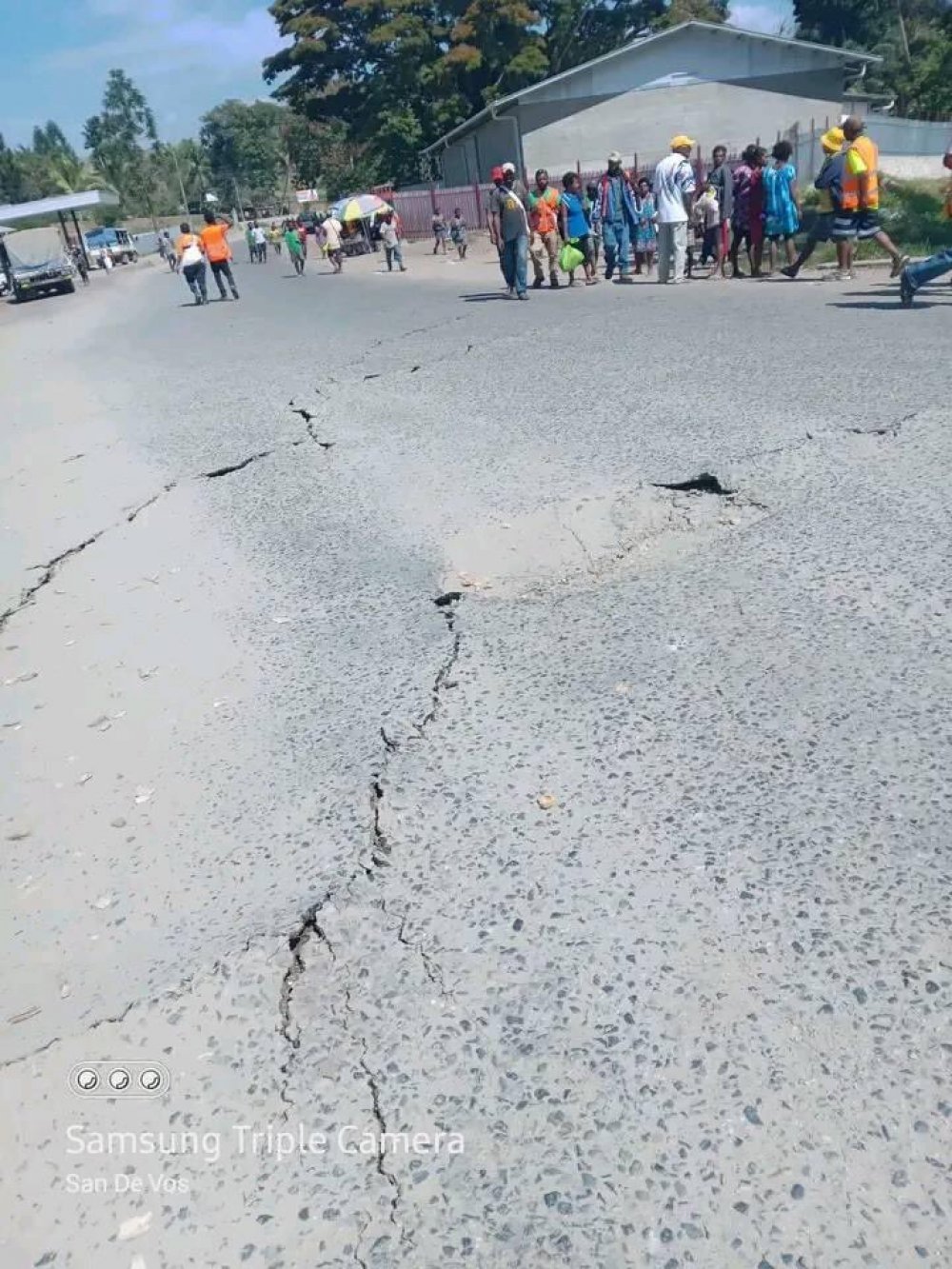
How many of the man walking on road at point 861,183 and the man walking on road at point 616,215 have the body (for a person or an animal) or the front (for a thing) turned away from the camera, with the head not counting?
0

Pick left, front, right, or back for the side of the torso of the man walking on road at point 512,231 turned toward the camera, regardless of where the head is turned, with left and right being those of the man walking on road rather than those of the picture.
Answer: front

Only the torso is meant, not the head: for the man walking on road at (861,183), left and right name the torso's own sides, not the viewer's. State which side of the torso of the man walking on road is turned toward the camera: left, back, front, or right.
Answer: left

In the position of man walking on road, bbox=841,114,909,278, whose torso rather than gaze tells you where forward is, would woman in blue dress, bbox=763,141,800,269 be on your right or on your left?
on your right

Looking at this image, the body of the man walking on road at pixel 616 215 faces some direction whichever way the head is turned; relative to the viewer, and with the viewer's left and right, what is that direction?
facing the viewer

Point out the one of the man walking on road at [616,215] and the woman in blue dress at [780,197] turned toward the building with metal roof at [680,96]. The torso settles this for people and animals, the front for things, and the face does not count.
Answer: the woman in blue dress

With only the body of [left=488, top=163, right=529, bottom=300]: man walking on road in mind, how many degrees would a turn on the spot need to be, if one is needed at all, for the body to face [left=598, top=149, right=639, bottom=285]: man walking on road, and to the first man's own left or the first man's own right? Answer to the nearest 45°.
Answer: approximately 135° to the first man's own left

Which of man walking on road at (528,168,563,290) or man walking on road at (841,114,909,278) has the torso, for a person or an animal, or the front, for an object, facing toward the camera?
man walking on road at (528,168,563,290)

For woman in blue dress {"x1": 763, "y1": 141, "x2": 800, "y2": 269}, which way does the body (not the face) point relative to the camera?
away from the camera
